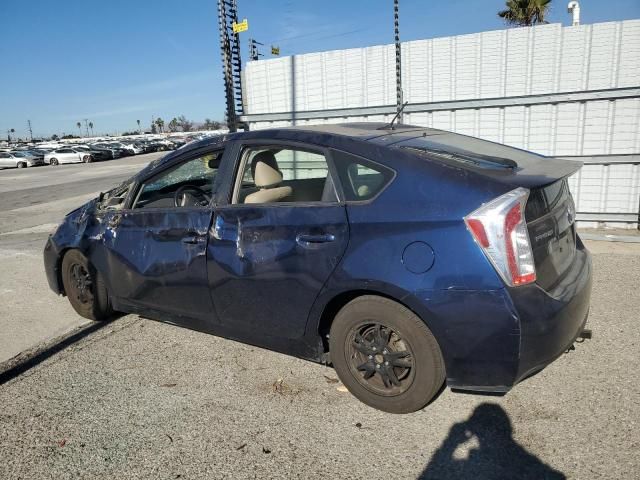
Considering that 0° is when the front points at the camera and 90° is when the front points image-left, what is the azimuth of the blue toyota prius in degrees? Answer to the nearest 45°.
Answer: approximately 135°

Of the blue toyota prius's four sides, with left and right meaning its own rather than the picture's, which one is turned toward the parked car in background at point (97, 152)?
front

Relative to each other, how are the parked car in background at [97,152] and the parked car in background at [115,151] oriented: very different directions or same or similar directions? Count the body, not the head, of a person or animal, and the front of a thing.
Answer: same or similar directions

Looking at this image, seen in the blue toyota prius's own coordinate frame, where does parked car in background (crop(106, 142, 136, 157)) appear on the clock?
The parked car in background is roughly at 1 o'clock from the blue toyota prius.

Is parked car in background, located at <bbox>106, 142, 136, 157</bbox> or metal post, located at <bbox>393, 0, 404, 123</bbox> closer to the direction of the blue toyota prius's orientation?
the parked car in background

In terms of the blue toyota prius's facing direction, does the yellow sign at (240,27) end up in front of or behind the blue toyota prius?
in front

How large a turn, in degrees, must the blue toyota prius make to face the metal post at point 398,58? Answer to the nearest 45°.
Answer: approximately 45° to its right

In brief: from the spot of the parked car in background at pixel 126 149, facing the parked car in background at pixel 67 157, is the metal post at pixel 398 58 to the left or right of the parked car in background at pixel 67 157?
left
